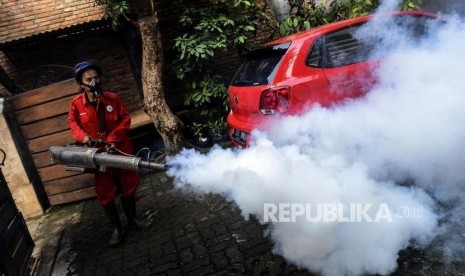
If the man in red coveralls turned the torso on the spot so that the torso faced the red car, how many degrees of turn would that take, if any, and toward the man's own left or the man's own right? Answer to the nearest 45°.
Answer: approximately 90° to the man's own left

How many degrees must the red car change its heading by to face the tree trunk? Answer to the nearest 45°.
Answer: approximately 90° to its left

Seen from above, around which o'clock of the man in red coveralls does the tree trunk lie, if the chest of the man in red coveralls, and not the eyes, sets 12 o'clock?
The tree trunk is roughly at 7 o'clock from the man in red coveralls.

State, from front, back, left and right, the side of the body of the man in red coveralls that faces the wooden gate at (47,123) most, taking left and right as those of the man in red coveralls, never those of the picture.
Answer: back

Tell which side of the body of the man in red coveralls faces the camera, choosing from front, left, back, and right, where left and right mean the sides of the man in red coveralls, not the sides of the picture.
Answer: front

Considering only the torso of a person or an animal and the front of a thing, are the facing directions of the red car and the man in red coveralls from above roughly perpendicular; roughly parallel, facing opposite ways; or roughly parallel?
roughly perpendicular

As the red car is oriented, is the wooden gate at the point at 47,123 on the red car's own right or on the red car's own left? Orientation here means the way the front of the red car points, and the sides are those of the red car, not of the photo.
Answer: on the red car's own left

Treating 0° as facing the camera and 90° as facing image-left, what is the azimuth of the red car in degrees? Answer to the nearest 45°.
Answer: approximately 225°

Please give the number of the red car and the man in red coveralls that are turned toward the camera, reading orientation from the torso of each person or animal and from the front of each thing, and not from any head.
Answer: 1

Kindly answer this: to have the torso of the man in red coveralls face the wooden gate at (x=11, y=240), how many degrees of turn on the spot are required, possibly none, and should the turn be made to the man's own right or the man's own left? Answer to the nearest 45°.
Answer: approximately 90° to the man's own right

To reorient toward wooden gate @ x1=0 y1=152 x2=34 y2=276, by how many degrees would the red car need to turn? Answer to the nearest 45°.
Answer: approximately 180°
